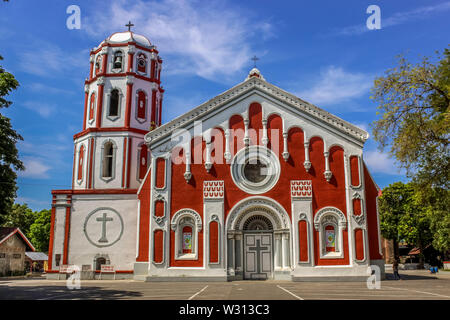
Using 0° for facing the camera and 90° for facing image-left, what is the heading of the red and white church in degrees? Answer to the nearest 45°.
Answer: approximately 0°

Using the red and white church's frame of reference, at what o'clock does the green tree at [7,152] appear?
The green tree is roughly at 3 o'clock from the red and white church.

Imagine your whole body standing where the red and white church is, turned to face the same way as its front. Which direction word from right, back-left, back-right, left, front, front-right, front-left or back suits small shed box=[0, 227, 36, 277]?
back-right
